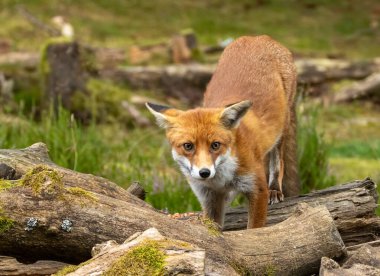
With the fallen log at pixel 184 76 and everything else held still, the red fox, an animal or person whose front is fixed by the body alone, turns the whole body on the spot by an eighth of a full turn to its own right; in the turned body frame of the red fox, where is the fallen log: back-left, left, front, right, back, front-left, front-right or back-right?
right

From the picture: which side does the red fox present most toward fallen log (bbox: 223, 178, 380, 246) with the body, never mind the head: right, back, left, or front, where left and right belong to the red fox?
left

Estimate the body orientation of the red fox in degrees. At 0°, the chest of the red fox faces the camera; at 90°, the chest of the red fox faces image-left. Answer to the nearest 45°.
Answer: approximately 45°
